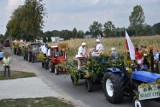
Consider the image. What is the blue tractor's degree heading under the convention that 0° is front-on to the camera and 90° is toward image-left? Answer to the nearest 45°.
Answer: approximately 315°
